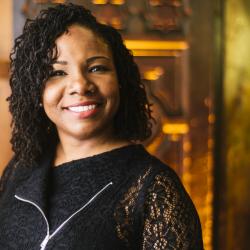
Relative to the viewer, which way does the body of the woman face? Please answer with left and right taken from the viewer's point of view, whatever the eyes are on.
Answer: facing the viewer and to the left of the viewer
